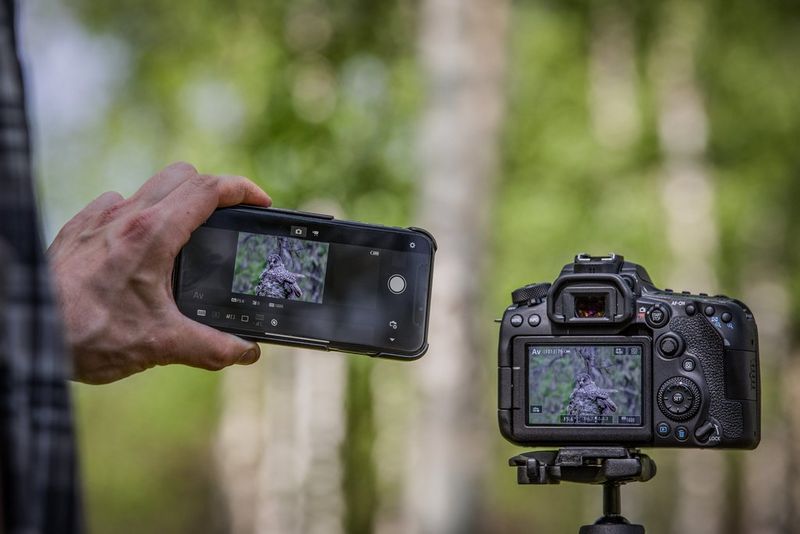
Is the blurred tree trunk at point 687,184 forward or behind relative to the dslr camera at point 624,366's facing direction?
forward

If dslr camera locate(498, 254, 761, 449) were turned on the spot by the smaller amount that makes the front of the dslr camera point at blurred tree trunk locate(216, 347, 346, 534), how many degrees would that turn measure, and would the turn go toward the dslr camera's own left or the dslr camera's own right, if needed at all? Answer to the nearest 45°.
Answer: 0° — it already faces it

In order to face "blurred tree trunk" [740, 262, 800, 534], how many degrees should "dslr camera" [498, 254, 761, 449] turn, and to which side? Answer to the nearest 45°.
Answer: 0° — it already faces it

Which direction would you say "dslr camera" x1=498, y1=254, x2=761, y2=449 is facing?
away from the camera

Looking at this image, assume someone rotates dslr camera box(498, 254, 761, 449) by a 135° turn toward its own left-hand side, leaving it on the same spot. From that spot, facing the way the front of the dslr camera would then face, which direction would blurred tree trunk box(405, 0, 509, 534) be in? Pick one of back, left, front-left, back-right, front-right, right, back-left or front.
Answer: back-right
